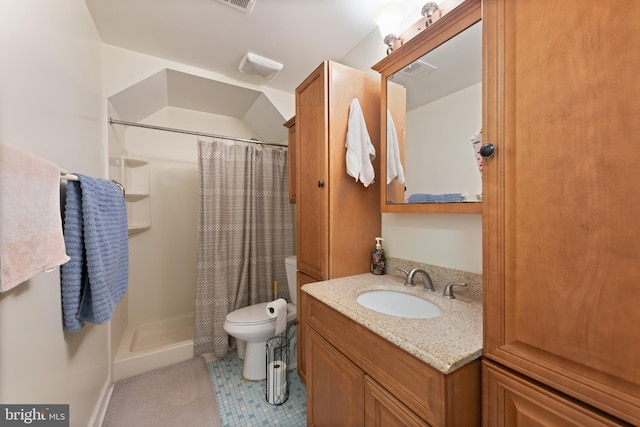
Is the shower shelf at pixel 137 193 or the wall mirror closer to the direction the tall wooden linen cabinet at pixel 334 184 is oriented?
the shower shelf

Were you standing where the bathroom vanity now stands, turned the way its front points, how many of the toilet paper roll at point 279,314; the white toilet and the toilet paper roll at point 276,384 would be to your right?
3

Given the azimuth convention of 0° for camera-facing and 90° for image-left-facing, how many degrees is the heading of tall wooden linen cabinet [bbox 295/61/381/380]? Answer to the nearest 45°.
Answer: approximately 45°

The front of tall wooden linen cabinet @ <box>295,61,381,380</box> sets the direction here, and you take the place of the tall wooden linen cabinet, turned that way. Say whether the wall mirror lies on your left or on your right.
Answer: on your left

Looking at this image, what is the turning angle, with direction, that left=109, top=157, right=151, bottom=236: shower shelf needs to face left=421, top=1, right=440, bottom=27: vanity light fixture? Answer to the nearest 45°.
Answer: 0° — it already faces it

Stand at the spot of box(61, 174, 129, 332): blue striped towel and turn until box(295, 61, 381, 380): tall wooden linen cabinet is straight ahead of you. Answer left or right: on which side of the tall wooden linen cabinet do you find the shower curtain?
left
